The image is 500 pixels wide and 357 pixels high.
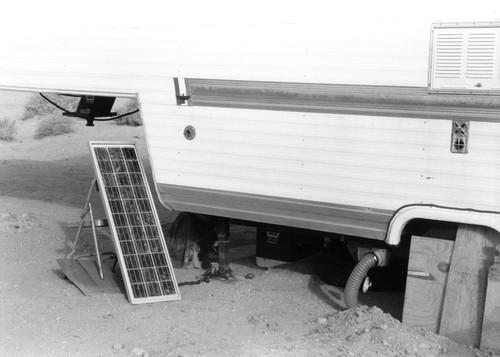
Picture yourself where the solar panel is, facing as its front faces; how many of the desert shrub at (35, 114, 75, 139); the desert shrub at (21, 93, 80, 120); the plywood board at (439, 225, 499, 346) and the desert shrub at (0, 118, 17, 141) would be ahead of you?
1

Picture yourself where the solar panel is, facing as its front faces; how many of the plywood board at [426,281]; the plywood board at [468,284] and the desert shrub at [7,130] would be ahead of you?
2

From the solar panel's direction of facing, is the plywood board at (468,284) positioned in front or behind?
in front

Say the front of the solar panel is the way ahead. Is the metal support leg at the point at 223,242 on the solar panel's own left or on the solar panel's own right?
on the solar panel's own left

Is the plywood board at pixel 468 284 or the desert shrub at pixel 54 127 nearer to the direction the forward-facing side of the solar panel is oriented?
the plywood board

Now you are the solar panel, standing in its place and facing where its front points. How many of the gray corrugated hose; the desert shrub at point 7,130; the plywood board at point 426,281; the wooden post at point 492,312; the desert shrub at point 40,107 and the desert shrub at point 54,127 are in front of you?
3

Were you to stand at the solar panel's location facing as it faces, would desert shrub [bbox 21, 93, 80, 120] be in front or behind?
behind

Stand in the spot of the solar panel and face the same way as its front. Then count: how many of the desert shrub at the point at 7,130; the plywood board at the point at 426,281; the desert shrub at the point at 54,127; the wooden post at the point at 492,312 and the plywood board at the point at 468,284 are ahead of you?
3

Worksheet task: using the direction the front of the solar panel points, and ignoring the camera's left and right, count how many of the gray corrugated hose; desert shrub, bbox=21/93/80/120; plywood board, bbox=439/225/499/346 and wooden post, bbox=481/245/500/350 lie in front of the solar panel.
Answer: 3

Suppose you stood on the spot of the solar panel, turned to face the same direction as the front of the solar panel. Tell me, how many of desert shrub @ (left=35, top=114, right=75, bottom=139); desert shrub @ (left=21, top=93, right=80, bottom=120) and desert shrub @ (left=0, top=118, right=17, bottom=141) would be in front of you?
0

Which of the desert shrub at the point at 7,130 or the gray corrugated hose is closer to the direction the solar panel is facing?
the gray corrugated hose

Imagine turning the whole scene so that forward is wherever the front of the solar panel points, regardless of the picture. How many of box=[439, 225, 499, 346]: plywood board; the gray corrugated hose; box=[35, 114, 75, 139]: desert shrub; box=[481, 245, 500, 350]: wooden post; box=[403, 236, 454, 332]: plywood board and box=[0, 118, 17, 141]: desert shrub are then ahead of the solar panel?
4

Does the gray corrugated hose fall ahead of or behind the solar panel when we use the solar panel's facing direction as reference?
ahead

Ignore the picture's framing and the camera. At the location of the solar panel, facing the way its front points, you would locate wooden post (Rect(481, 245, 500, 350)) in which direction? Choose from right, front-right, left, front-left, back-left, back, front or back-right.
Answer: front

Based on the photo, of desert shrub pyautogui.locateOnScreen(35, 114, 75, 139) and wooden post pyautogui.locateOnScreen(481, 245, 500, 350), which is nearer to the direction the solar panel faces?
the wooden post
